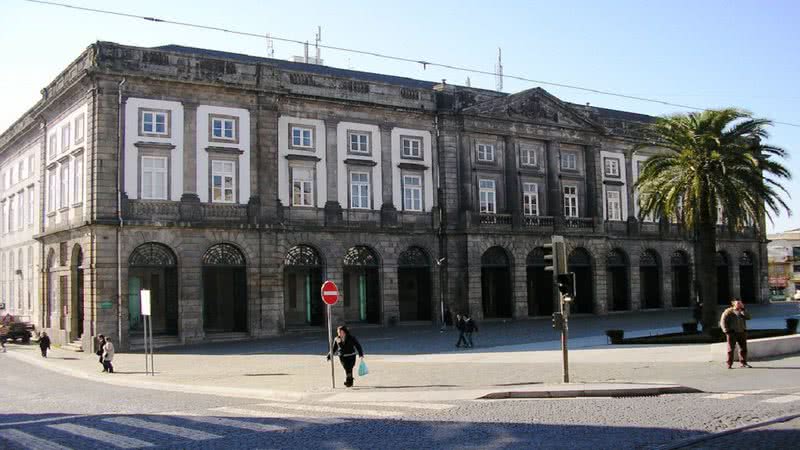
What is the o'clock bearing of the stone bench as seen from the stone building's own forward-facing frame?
The stone bench is roughly at 12 o'clock from the stone building.

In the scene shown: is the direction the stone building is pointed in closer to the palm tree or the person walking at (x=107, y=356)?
the palm tree

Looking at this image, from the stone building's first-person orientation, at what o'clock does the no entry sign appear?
The no entry sign is roughly at 1 o'clock from the stone building.

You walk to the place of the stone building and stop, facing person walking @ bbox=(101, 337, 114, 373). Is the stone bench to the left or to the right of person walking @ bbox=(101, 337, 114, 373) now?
left

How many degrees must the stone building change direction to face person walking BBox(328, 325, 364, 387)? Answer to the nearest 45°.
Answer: approximately 45° to its right

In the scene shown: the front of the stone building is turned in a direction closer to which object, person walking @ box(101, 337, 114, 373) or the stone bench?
the stone bench

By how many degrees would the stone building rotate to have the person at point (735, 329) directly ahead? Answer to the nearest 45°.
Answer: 0° — it already faces them

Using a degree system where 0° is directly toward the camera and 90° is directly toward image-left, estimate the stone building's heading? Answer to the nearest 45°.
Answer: approximately 315°
